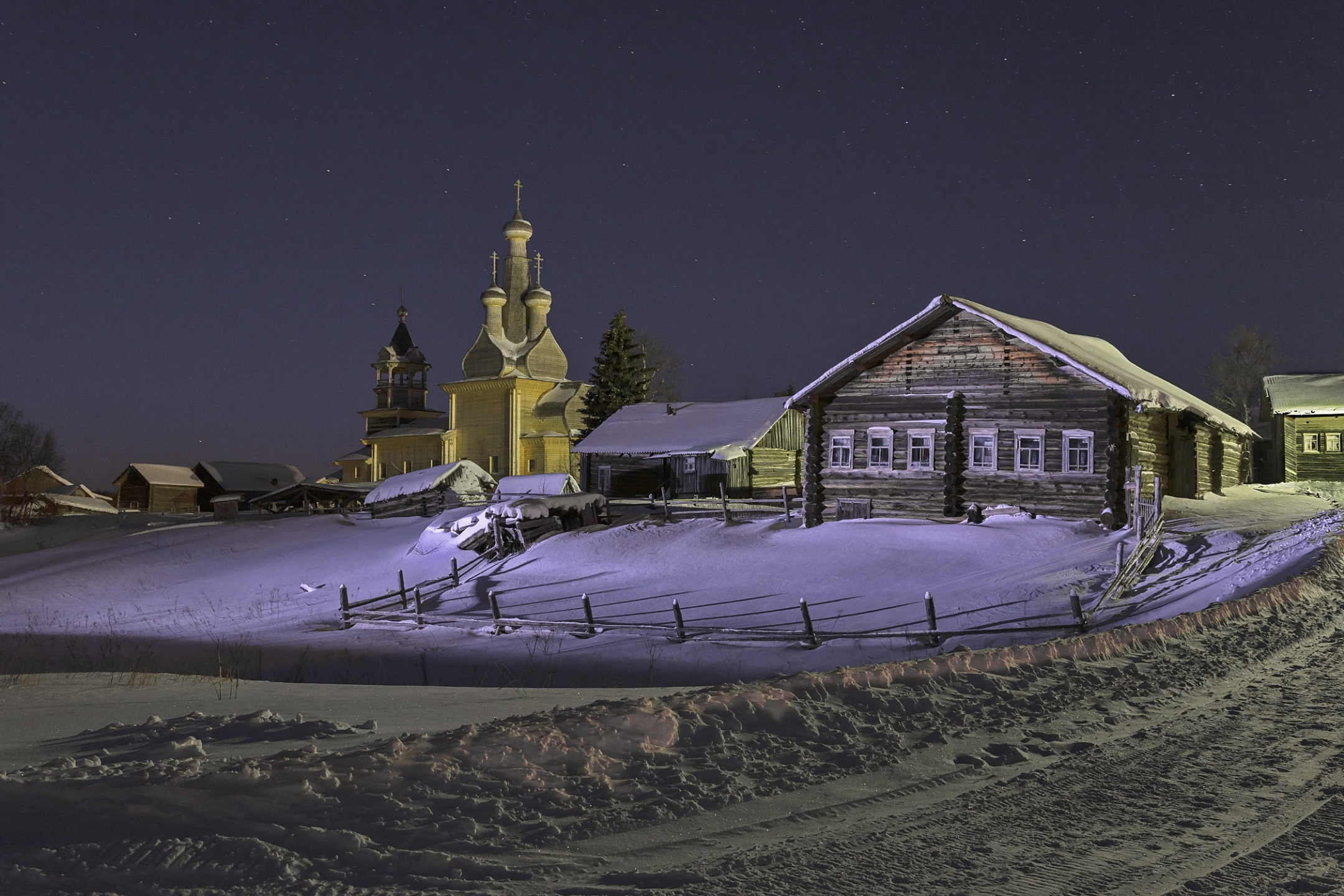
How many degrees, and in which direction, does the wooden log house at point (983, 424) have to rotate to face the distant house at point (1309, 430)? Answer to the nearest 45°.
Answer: approximately 135° to its left

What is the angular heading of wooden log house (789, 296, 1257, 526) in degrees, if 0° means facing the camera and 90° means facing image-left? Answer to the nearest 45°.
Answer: approximately 0°
